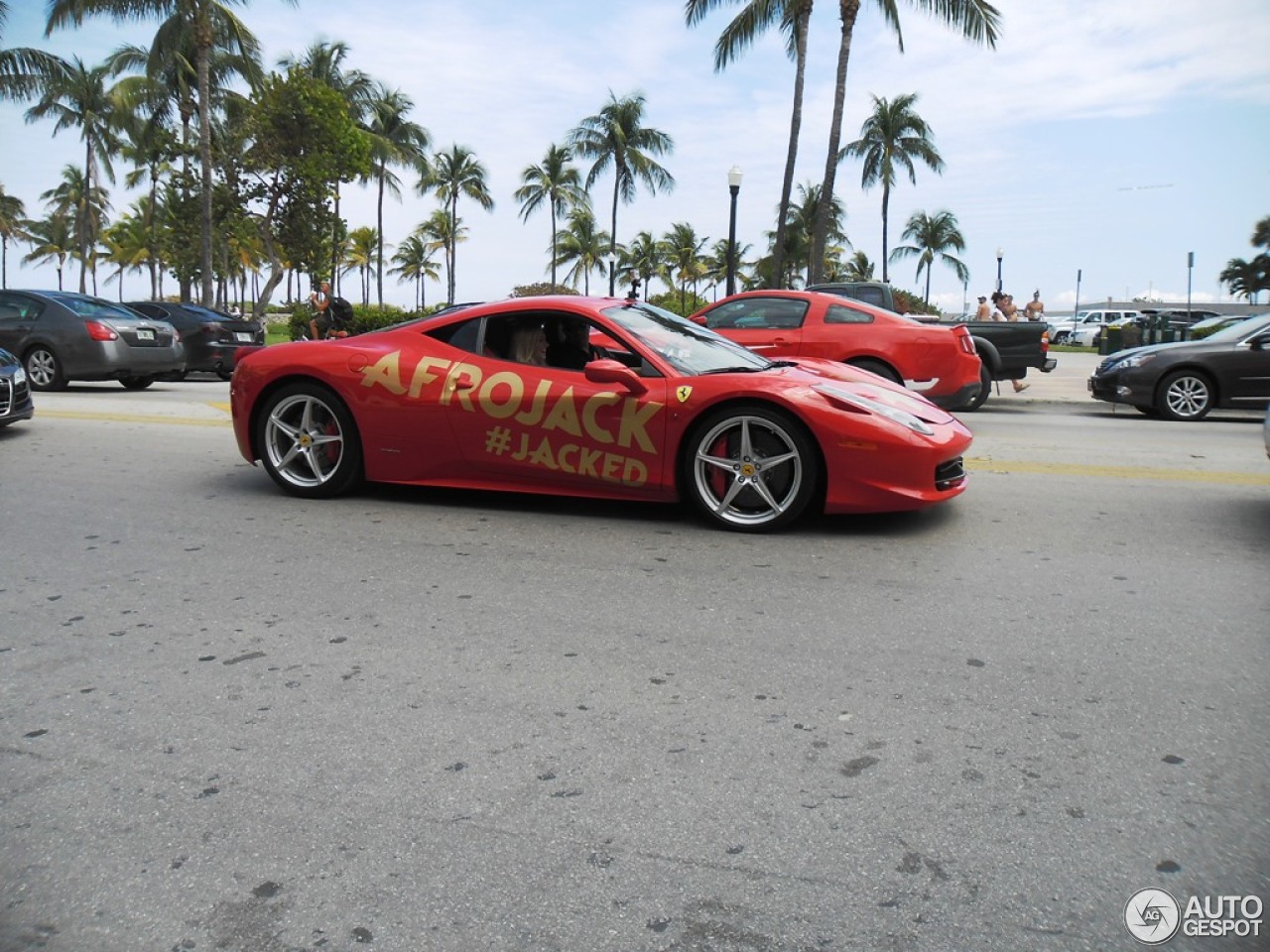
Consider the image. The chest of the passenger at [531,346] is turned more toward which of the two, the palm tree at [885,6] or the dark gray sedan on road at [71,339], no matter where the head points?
the palm tree

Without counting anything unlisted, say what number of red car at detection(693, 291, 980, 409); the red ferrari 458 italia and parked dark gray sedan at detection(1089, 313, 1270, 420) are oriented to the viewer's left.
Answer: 2

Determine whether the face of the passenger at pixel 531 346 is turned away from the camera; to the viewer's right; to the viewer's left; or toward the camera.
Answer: to the viewer's right

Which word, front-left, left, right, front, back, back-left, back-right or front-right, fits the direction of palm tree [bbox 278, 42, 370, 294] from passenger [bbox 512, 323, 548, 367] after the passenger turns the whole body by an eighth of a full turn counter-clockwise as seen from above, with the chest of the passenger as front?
front-left

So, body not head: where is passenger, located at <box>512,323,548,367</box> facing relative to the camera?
to the viewer's right

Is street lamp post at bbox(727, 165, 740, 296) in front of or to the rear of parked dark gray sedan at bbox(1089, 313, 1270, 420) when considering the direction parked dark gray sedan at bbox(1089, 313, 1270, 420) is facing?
in front

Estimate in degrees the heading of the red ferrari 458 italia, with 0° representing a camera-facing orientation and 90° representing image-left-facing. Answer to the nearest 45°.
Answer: approximately 270°

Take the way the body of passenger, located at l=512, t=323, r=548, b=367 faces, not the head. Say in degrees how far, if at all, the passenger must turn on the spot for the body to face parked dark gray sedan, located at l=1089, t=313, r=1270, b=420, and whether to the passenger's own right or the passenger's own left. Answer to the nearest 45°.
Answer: approximately 45° to the passenger's own left

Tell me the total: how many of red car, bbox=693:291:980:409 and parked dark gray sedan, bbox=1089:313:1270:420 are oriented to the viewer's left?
2

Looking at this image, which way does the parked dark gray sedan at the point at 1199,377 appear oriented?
to the viewer's left

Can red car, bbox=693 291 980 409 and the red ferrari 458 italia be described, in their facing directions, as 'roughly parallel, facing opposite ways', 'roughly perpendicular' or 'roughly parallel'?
roughly parallel, facing opposite ways

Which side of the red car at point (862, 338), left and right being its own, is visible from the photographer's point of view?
left

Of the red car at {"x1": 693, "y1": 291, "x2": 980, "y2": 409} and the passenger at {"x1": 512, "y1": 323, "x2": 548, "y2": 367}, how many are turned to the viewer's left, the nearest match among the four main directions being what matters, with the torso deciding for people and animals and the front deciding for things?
1
